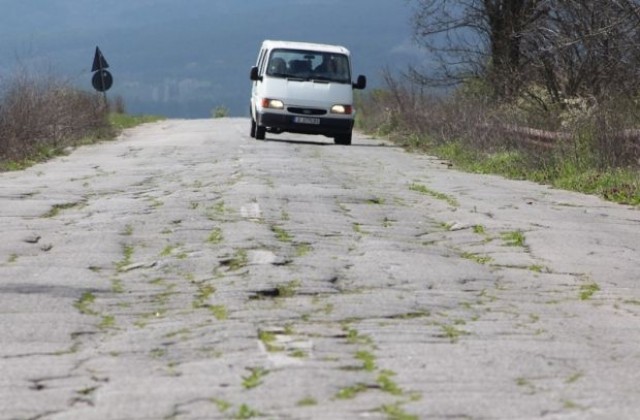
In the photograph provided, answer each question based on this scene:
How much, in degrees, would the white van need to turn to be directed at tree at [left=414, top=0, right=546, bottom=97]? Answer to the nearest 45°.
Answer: approximately 135° to its left

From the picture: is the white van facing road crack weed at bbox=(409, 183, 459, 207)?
yes

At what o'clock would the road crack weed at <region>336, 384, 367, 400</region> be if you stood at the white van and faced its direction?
The road crack weed is roughly at 12 o'clock from the white van.

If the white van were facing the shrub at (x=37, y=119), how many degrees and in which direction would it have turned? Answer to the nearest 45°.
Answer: approximately 45° to its right

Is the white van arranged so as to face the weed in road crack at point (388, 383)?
yes

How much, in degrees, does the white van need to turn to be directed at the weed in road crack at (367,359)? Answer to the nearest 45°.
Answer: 0° — it already faces it

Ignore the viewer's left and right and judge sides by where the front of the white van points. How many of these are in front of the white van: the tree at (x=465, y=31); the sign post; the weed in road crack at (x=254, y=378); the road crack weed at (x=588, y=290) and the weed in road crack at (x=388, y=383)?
3

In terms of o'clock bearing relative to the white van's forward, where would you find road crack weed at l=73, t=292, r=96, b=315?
The road crack weed is roughly at 12 o'clock from the white van.

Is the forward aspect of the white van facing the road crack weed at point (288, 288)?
yes

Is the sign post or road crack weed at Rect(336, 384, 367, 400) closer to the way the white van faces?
the road crack weed

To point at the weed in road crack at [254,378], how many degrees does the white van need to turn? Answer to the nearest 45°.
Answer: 0° — it already faces it

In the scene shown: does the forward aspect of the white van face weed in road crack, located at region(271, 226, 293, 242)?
yes

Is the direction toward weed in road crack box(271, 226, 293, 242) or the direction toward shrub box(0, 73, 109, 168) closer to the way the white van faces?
the weed in road crack

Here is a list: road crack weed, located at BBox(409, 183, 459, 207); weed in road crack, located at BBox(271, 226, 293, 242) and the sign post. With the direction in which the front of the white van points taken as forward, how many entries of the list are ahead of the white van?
2

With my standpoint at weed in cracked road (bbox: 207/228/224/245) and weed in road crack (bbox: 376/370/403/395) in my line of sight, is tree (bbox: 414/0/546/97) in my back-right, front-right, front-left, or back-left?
back-left

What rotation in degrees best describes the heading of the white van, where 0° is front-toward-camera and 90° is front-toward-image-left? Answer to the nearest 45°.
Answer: approximately 0°
